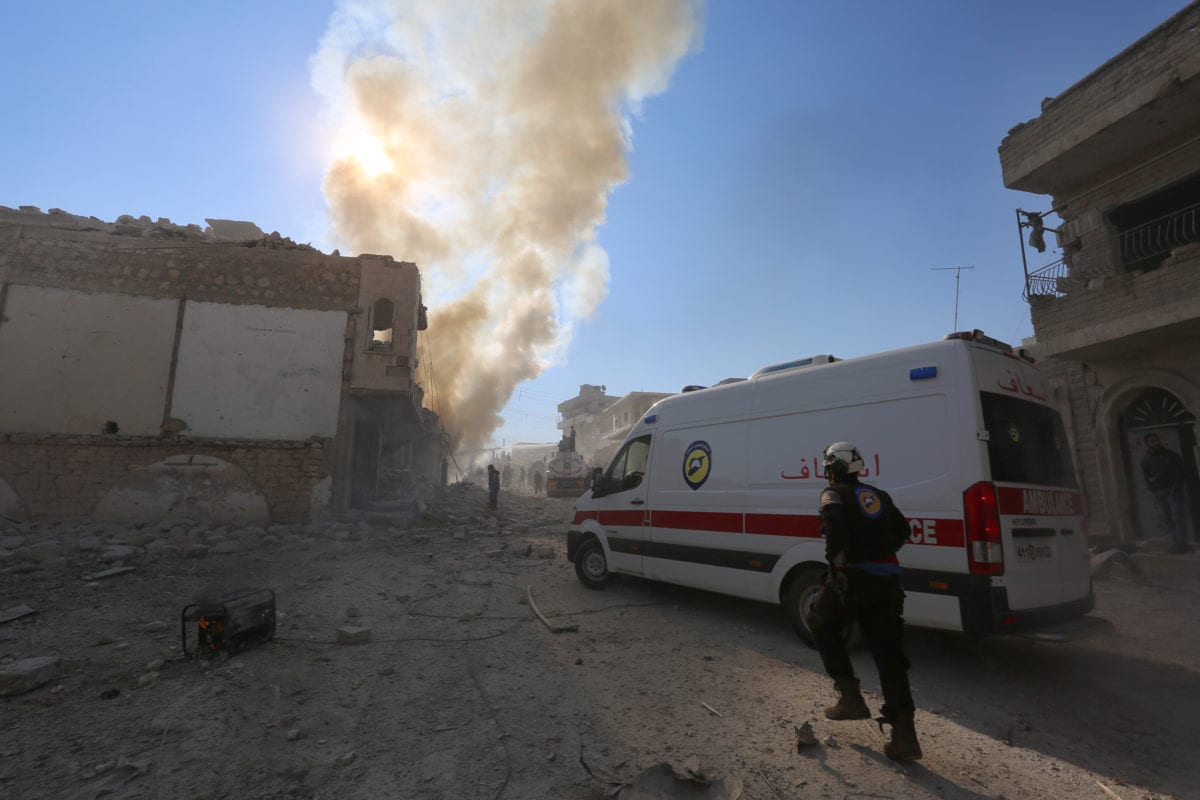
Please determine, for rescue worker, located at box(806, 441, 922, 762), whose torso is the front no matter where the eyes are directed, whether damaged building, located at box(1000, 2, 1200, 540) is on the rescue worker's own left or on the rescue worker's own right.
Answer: on the rescue worker's own right

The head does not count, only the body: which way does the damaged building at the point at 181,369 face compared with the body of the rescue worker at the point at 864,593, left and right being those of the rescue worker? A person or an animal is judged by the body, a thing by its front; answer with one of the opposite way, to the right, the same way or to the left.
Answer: to the right

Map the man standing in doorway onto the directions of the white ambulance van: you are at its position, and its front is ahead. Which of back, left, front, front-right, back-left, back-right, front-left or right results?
right

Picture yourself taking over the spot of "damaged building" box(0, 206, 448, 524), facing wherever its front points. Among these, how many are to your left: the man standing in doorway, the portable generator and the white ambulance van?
0

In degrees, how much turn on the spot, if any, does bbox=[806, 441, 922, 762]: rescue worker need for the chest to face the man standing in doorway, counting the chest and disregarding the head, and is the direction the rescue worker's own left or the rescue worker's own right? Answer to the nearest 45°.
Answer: approximately 90° to the rescue worker's own right

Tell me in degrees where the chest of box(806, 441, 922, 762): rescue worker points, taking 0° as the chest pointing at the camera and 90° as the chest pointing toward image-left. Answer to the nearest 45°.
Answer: approximately 135°

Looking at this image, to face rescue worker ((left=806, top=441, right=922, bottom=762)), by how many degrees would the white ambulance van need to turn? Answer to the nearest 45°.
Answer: approximately 135° to its left

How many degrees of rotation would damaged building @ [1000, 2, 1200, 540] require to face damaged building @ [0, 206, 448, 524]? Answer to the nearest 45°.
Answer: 0° — it already faces it

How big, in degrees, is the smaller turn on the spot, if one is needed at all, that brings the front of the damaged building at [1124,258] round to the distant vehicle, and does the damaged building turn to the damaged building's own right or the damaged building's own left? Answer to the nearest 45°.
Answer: approximately 45° to the damaged building's own right

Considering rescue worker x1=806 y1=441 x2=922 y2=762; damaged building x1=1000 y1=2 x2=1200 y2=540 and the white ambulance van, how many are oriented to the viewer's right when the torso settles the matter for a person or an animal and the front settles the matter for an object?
0

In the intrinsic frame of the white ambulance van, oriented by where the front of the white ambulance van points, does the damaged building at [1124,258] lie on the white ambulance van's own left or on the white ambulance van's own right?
on the white ambulance van's own right

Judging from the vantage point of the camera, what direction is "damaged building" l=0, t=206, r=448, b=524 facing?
facing to the right of the viewer

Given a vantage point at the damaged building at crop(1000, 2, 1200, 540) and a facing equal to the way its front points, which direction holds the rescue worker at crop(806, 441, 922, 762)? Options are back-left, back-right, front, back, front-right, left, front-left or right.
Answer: front-left

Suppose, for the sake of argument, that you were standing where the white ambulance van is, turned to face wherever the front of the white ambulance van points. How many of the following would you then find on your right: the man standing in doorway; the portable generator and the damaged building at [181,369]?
1

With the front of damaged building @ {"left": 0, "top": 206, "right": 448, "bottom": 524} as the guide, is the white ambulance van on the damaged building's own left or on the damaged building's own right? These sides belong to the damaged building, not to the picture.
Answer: on the damaged building's own right
